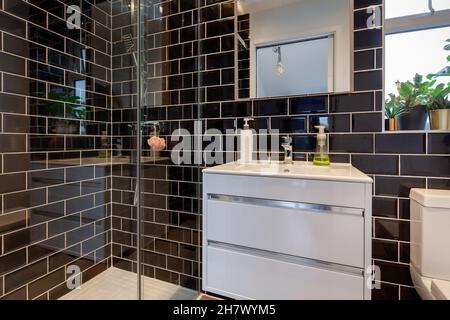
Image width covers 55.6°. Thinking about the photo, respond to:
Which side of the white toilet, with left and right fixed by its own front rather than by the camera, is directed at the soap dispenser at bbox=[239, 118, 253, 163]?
right

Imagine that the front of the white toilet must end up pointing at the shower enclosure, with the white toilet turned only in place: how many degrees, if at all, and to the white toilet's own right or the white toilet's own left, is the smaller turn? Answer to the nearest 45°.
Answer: approximately 90° to the white toilet's own right

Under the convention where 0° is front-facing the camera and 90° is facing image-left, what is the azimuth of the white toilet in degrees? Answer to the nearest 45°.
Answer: approximately 0°
